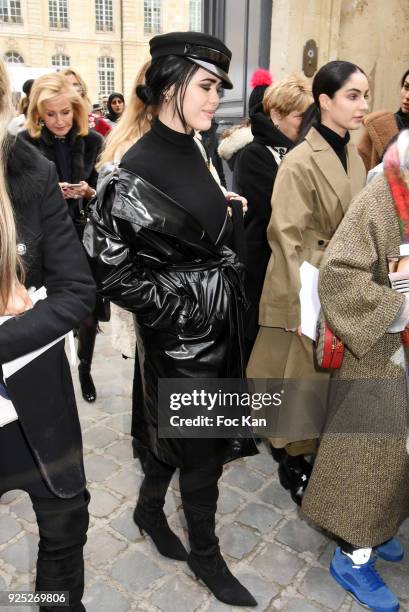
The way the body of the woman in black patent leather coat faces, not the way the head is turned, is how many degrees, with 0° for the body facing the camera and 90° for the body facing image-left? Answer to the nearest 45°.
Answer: approximately 315°

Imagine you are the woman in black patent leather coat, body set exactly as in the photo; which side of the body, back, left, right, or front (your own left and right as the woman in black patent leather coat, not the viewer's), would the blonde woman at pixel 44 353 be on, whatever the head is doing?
right

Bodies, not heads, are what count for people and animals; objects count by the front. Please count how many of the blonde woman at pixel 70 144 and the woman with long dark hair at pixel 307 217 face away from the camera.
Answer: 0

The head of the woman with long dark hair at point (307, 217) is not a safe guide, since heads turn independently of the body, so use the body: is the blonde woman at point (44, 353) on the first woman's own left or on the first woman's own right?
on the first woman's own right

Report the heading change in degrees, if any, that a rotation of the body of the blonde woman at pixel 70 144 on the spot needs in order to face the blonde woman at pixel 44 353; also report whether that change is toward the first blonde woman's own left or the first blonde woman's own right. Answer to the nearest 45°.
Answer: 0° — they already face them

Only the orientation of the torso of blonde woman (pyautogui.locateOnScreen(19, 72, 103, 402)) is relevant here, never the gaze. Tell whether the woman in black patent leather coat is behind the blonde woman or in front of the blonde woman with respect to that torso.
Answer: in front

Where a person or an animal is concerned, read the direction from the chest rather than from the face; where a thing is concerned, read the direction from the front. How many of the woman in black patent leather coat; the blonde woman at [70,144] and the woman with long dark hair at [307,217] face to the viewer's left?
0

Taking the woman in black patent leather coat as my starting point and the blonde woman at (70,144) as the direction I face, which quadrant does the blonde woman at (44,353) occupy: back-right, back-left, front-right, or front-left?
back-left

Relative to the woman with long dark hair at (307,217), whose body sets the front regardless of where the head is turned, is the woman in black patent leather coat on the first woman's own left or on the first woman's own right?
on the first woman's own right

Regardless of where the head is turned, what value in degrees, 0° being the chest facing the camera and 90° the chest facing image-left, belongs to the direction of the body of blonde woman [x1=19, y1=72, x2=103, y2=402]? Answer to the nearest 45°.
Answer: approximately 0°

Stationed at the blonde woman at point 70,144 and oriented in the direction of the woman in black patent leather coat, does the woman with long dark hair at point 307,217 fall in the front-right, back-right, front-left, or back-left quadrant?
front-left

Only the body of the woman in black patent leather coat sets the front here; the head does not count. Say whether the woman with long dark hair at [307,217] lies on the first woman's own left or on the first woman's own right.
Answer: on the first woman's own left
